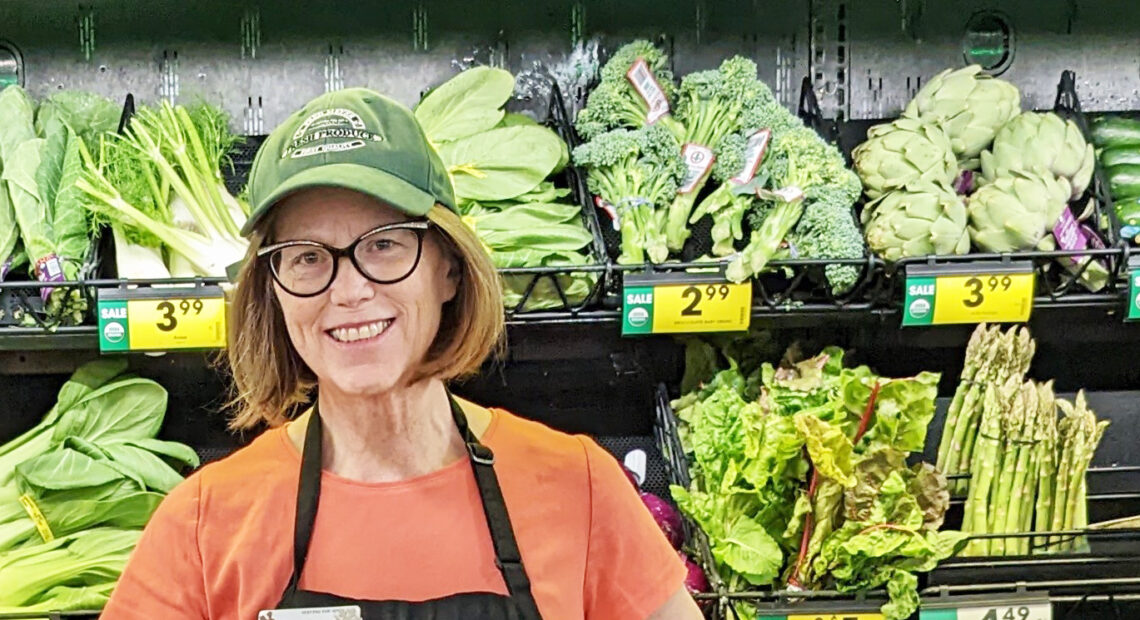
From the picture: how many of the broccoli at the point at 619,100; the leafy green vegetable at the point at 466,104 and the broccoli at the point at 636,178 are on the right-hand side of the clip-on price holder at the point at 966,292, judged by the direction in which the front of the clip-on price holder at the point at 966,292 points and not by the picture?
3

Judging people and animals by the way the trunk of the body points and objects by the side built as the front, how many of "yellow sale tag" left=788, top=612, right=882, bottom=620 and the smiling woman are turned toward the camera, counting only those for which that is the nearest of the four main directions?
2

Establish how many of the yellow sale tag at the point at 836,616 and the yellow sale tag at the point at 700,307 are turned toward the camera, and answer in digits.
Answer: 2

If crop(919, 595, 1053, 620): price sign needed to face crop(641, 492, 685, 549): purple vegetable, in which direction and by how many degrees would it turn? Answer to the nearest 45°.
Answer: approximately 90° to its right

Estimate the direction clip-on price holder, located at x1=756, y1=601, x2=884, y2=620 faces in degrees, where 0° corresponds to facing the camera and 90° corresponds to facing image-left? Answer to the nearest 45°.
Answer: approximately 0°

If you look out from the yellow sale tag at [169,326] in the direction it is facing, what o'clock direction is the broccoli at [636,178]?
The broccoli is roughly at 9 o'clock from the yellow sale tag.
